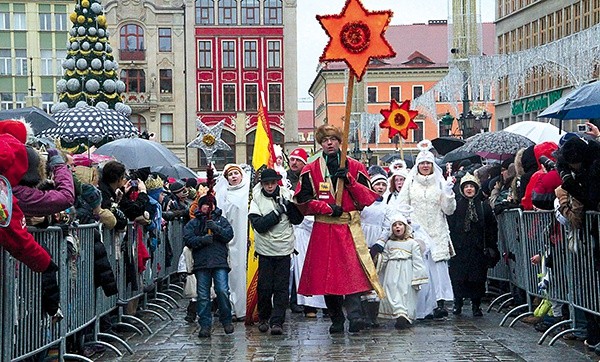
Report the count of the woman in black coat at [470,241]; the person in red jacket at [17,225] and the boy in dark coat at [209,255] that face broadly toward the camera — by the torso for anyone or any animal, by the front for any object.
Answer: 2

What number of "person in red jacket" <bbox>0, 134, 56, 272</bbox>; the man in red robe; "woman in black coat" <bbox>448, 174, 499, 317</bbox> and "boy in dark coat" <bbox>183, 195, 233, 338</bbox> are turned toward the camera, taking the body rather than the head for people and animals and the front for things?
3

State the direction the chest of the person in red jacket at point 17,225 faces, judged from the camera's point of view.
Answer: to the viewer's right

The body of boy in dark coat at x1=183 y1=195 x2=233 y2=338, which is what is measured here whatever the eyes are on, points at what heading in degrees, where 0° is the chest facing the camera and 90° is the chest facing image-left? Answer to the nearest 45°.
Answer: approximately 0°

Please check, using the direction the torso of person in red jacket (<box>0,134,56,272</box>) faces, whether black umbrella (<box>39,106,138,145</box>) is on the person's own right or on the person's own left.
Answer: on the person's own left

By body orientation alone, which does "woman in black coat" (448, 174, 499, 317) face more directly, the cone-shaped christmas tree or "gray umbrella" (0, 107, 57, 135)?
the gray umbrella

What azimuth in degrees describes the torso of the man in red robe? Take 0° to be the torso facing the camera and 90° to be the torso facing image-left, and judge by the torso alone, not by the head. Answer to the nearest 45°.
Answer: approximately 0°
